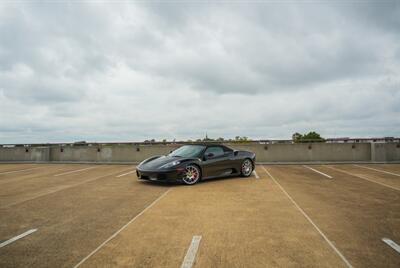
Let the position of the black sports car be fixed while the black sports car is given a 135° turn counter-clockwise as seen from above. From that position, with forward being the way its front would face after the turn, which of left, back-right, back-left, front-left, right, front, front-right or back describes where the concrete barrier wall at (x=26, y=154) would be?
back-left

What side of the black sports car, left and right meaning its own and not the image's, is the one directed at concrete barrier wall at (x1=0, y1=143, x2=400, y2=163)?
right

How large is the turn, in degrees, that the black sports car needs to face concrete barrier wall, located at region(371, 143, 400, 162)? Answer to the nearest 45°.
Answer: approximately 180°

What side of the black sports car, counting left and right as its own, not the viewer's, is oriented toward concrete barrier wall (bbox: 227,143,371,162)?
back
